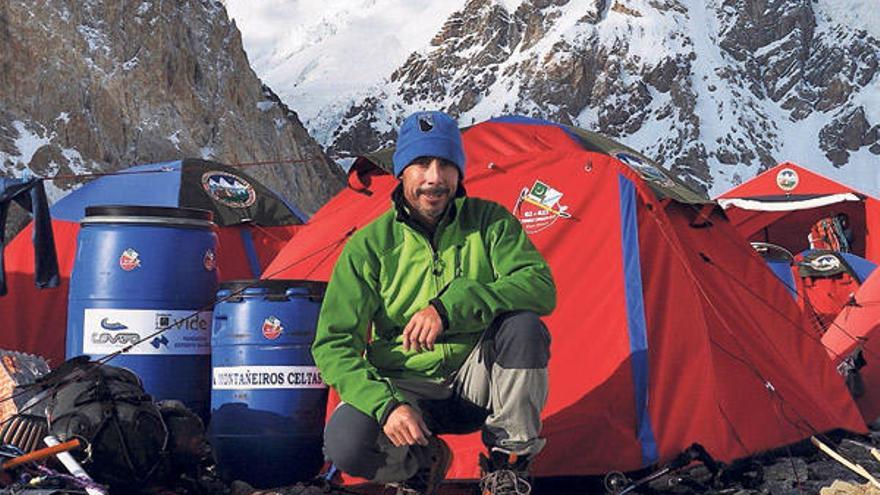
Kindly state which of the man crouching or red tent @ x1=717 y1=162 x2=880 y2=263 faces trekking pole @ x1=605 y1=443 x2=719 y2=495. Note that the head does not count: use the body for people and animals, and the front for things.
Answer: the red tent

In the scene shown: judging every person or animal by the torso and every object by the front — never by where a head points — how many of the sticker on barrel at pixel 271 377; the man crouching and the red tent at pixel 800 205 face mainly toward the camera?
3

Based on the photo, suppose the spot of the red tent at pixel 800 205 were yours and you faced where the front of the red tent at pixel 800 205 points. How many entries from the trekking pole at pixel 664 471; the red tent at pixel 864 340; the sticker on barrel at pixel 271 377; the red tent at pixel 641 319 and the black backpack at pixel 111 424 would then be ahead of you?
5

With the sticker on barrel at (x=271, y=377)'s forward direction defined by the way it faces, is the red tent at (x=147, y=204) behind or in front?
behind

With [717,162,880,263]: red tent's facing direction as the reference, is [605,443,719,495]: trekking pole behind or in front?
in front

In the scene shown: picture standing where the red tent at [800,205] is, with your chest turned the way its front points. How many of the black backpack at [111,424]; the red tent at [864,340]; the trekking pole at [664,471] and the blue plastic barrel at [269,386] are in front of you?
4

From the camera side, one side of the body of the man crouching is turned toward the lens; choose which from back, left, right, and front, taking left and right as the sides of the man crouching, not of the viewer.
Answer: front

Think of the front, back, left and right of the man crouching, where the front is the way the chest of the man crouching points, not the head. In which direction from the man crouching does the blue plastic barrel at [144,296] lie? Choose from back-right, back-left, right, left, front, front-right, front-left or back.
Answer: back-right

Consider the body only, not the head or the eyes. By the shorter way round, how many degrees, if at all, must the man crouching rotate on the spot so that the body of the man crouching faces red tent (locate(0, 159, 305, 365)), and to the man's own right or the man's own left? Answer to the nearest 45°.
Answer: approximately 135° to the man's own right

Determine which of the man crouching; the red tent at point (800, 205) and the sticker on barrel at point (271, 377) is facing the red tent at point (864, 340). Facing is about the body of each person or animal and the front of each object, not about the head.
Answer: the red tent at point (800, 205)

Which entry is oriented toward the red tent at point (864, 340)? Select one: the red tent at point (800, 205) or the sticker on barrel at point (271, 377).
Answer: the red tent at point (800, 205)

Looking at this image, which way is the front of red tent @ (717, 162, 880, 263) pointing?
toward the camera

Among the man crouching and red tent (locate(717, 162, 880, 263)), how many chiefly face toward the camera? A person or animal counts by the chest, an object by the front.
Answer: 2
